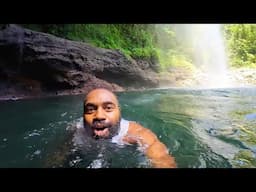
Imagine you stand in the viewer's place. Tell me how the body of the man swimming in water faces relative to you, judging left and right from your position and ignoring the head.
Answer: facing the viewer
